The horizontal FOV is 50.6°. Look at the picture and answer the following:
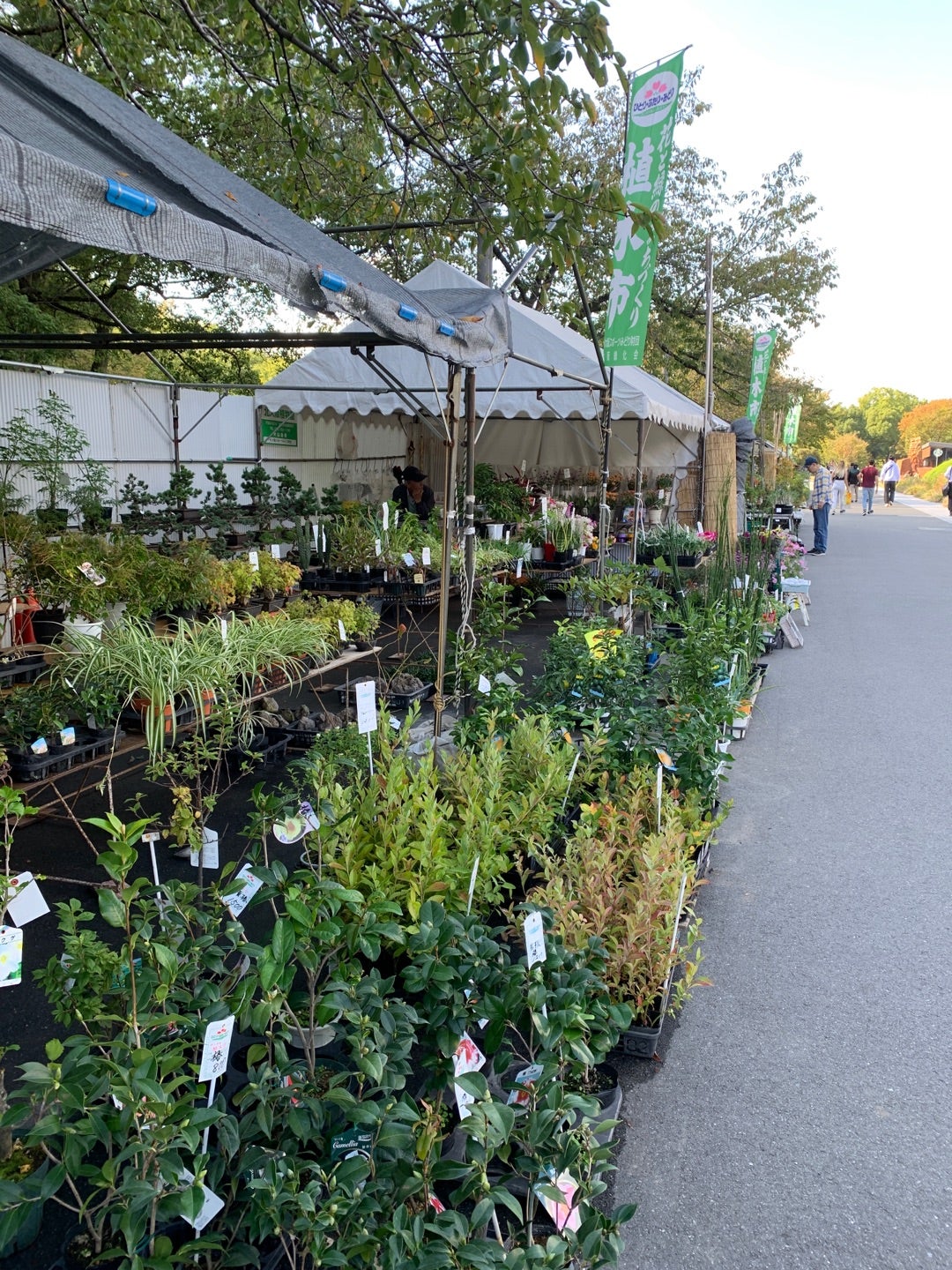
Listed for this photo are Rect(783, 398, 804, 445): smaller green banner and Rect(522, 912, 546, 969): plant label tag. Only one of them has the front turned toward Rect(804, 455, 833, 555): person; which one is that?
the smaller green banner

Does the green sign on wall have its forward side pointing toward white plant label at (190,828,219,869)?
yes

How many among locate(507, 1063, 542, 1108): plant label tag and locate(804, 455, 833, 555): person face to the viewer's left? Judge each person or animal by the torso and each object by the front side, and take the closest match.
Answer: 1

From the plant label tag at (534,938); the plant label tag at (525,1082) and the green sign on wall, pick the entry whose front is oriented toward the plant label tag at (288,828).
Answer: the green sign on wall

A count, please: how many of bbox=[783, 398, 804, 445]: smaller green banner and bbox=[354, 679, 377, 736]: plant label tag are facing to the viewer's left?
0

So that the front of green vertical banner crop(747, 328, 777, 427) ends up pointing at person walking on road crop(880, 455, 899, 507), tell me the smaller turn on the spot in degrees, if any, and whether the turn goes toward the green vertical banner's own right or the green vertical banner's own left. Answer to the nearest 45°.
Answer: approximately 180°

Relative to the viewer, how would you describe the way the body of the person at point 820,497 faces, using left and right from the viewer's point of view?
facing to the left of the viewer

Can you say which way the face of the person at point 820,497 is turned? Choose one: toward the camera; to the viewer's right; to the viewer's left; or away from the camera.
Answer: to the viewer's left

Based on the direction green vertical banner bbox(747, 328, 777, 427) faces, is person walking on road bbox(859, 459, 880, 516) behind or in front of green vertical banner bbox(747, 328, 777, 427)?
behind

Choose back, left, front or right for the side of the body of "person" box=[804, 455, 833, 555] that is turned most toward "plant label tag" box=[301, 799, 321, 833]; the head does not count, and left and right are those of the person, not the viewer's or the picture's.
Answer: left

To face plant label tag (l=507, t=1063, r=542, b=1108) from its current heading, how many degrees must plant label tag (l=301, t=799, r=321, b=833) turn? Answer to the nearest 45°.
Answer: approximately 45° to its left

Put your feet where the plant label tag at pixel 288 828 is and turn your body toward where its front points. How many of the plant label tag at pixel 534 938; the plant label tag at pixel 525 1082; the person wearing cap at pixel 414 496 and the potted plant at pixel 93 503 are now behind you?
2
